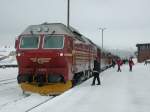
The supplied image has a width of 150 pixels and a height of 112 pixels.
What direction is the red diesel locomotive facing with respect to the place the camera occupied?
facing the viewer and to the left of the viewer
